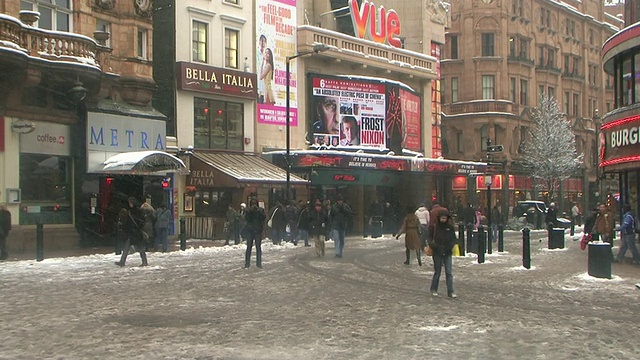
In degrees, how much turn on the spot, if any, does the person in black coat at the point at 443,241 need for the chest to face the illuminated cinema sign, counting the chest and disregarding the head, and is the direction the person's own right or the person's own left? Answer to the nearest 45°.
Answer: approximately 180°

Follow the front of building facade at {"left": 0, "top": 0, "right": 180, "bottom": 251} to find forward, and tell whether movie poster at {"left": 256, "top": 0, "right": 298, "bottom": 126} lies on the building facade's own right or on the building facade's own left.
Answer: on the building facade's own left

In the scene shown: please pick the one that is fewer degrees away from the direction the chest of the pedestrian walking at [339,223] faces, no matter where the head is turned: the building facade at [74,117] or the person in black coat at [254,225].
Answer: the person in black coat

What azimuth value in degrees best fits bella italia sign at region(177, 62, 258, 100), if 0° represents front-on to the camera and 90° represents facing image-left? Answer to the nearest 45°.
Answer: approximately 315°

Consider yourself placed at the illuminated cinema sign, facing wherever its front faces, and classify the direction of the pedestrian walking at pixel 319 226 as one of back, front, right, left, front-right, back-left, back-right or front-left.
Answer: front-right

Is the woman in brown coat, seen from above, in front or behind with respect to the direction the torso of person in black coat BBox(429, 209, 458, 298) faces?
behind

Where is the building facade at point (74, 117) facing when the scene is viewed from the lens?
facing the viewer and to the right of the viewer

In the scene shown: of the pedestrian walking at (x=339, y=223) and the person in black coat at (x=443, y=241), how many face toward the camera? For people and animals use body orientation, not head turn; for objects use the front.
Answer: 2
